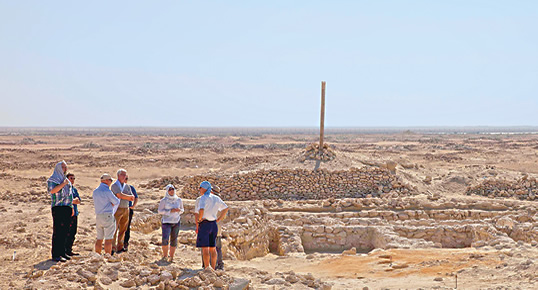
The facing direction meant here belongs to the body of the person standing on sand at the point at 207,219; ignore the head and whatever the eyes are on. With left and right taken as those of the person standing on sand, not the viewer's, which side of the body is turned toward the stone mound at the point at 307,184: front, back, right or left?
right

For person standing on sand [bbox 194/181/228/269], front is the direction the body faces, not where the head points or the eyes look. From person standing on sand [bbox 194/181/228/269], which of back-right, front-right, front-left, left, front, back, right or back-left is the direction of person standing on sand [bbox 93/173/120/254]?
front-left

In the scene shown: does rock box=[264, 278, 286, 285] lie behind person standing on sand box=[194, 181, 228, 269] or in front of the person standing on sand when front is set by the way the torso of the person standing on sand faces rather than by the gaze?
behind

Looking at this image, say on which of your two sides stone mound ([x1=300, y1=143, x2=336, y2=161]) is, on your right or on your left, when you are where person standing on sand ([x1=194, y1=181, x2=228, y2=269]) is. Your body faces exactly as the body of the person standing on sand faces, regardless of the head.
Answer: on your right

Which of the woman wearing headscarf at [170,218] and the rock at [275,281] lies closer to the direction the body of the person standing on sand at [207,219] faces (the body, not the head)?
the woman wearing headscarf

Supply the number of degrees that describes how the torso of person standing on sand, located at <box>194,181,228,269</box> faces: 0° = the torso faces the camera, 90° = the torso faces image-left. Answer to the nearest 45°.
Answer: approximately 135°

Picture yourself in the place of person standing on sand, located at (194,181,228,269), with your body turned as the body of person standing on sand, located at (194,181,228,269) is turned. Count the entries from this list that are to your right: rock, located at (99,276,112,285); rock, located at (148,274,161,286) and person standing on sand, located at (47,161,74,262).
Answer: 0

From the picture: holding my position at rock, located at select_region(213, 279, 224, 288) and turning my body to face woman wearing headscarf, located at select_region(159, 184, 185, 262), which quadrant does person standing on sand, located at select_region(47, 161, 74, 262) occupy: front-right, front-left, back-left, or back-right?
front-left

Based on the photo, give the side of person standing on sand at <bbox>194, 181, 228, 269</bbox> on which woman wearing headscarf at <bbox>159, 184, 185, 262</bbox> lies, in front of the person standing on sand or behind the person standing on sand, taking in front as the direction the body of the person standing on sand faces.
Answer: in front

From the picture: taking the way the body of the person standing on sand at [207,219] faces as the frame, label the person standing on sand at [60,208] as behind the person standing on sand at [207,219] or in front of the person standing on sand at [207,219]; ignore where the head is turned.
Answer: in front

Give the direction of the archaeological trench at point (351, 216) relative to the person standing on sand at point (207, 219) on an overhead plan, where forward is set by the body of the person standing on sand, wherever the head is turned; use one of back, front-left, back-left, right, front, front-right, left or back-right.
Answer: right

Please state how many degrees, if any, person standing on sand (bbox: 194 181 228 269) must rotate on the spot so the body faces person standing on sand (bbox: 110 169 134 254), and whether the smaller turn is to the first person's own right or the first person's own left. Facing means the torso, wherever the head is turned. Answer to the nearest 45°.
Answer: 0° — they already face them

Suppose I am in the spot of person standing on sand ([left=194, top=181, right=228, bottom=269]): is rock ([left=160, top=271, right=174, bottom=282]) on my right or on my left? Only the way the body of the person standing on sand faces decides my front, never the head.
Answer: on my left

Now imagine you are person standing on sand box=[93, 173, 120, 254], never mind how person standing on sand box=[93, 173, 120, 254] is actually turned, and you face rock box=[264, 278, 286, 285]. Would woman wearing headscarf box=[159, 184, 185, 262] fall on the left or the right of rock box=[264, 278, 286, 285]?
left

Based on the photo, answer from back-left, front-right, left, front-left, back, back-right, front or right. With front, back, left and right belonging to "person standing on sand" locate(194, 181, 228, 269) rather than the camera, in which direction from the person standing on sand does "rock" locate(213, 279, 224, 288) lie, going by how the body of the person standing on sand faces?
back-left

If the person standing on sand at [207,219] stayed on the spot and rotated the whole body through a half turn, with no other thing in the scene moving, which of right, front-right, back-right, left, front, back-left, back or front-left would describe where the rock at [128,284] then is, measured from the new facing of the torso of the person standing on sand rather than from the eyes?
right

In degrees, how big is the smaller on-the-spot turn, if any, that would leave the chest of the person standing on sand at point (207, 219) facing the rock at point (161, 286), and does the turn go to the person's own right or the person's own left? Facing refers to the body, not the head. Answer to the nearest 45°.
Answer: approximately 90° to the person's own left
